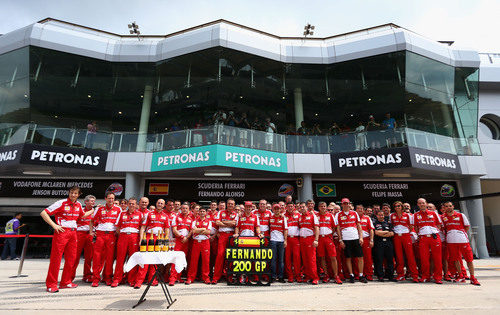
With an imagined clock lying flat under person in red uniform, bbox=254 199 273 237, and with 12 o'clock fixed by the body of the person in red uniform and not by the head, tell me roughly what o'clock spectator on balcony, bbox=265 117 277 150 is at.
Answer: The spectator on balcony is roughly at 6 o'clock from the person in red uniform.

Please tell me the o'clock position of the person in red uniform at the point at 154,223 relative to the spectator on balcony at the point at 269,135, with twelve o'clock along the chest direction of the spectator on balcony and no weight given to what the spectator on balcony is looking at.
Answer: The person in red uniform is roughly at 1 o'clock from the spectator on balcony.

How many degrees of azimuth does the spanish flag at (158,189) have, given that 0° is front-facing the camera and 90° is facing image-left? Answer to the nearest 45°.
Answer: approximately 0°

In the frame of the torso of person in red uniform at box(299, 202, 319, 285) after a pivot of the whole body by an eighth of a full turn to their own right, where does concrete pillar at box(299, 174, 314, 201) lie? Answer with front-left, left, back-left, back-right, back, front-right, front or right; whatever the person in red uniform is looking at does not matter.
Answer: back-right

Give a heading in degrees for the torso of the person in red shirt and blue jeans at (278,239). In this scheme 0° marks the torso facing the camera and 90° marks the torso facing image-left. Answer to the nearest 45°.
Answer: approximately 0°

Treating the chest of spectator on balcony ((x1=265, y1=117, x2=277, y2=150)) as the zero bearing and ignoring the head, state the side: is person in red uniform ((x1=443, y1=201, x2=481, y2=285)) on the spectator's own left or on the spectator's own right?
on the spectator's own left

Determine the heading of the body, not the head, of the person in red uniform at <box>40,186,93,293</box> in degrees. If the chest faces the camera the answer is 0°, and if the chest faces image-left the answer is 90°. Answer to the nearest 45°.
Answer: approximately 315°

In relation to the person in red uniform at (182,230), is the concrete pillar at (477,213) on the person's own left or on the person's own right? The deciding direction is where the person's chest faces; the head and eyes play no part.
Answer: on the person's own left

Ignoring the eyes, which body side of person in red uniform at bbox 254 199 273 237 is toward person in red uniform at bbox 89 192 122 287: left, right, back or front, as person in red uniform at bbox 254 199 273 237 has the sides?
right

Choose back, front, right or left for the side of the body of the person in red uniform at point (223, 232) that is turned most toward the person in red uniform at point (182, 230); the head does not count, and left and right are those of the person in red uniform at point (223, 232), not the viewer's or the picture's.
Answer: right
